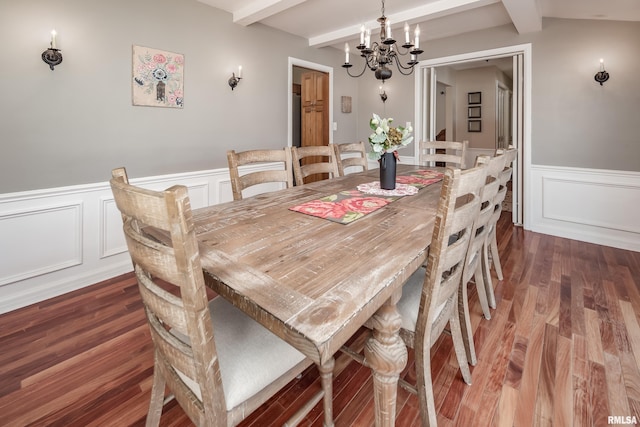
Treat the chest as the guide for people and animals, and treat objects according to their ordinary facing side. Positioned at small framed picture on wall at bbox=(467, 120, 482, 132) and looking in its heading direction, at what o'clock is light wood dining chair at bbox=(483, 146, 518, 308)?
The light wood dining chair is roughly at 12 o'clock from the small framed picture on wall.

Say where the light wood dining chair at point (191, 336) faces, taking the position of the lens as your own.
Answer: facing away from the viewer and to the right of the viewer

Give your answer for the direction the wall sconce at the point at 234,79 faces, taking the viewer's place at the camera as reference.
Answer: facing the viewer and to the right of the viewer

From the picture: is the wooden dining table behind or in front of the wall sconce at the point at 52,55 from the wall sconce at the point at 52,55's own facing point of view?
in front

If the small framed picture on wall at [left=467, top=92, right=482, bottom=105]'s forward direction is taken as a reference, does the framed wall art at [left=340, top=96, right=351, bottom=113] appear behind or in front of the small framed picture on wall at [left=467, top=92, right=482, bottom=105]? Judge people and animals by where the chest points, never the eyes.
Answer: in front

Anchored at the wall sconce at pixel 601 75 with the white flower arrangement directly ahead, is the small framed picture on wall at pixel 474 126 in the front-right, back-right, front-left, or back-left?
back-right

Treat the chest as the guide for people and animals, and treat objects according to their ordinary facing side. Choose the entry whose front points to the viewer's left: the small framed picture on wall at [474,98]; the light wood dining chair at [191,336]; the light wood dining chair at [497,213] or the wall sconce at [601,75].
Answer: the light wood dining chair at [497,213]

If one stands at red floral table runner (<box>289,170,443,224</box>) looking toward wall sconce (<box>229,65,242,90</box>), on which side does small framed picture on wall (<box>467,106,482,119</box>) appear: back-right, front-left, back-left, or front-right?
front-right

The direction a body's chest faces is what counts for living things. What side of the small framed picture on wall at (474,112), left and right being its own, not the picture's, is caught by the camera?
front

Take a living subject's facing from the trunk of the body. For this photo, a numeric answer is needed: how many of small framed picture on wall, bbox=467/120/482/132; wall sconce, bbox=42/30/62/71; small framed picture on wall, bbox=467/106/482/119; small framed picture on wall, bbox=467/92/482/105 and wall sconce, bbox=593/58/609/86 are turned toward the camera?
5

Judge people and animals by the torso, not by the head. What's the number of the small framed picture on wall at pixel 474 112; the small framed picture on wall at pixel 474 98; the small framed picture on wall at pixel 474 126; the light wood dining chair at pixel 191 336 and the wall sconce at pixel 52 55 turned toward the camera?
4

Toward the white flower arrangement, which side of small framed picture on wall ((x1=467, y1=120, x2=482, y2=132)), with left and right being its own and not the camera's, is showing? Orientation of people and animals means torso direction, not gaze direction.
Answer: front

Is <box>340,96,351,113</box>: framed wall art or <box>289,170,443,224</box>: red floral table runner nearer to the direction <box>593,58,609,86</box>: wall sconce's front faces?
the red floral table runner

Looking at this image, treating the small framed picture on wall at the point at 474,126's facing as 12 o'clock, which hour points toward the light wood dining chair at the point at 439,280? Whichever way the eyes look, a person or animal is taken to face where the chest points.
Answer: The light wood dining chair is roughly at 12 o'clock from the small framed picture on wall.
